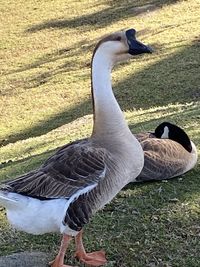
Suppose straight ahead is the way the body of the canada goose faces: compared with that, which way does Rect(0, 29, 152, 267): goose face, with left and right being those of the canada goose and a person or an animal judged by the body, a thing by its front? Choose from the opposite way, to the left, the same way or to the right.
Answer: the same way

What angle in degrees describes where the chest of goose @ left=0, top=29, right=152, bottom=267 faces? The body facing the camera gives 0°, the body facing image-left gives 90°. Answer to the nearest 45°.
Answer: approximately 270°

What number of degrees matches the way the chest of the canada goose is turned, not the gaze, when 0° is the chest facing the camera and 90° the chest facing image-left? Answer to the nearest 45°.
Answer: approximately 270°

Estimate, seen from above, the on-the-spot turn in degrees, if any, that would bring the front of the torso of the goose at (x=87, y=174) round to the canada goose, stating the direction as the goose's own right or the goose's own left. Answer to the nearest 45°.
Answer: approximately 45° to the goose's own left
